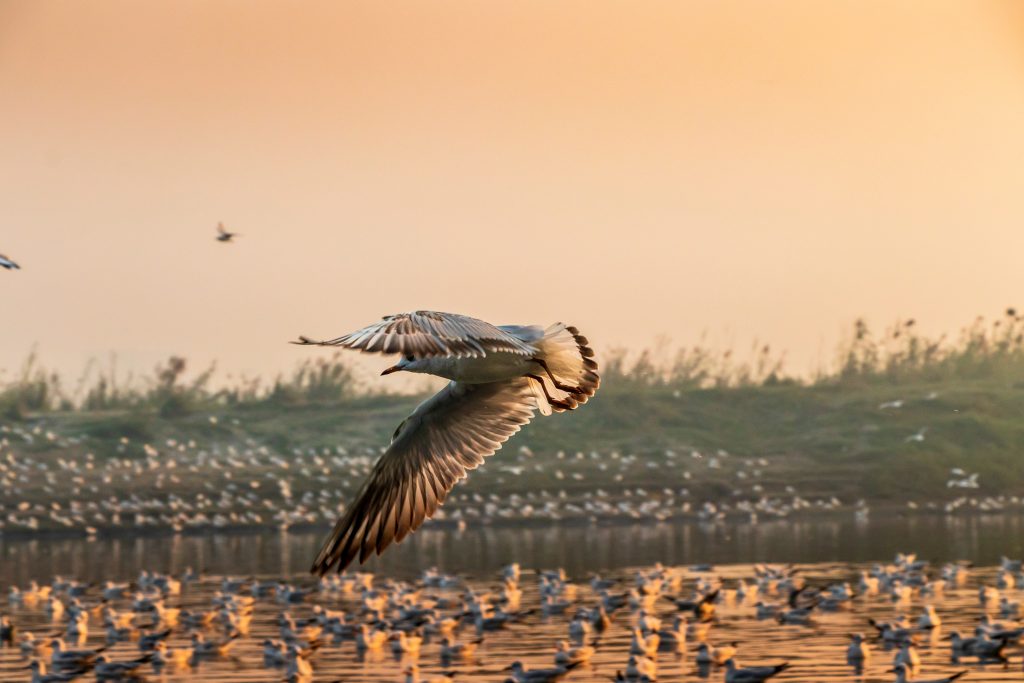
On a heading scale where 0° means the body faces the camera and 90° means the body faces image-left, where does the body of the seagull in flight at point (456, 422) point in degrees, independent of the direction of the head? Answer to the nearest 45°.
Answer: approximately 90°
